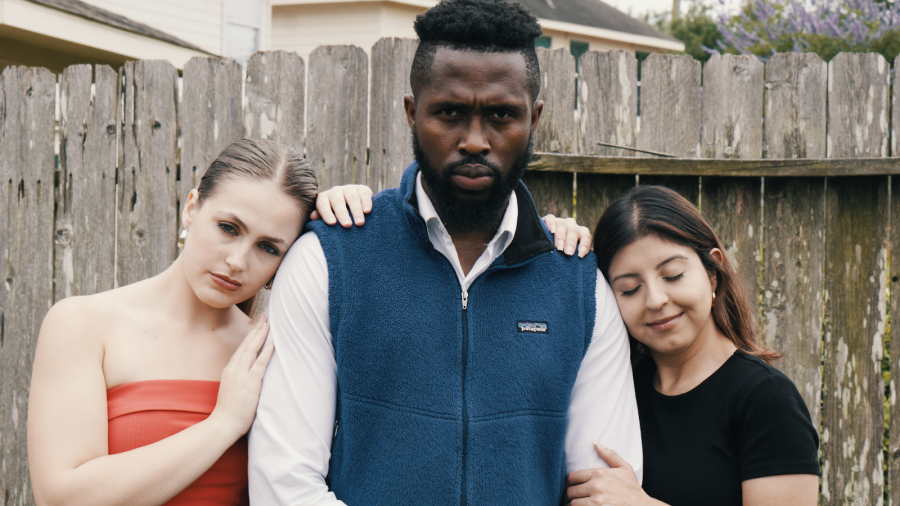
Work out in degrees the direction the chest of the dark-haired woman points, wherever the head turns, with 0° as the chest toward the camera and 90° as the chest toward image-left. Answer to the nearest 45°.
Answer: approximately 45°

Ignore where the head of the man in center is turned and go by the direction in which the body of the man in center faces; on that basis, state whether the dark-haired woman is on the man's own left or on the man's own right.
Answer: on the man's own left

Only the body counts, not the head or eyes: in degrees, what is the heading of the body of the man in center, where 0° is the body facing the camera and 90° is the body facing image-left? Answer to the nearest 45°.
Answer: approximately 0°

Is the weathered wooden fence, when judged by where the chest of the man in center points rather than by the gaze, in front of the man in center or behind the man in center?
behind

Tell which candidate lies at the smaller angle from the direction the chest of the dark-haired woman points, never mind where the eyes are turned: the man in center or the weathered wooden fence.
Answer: the man in center
